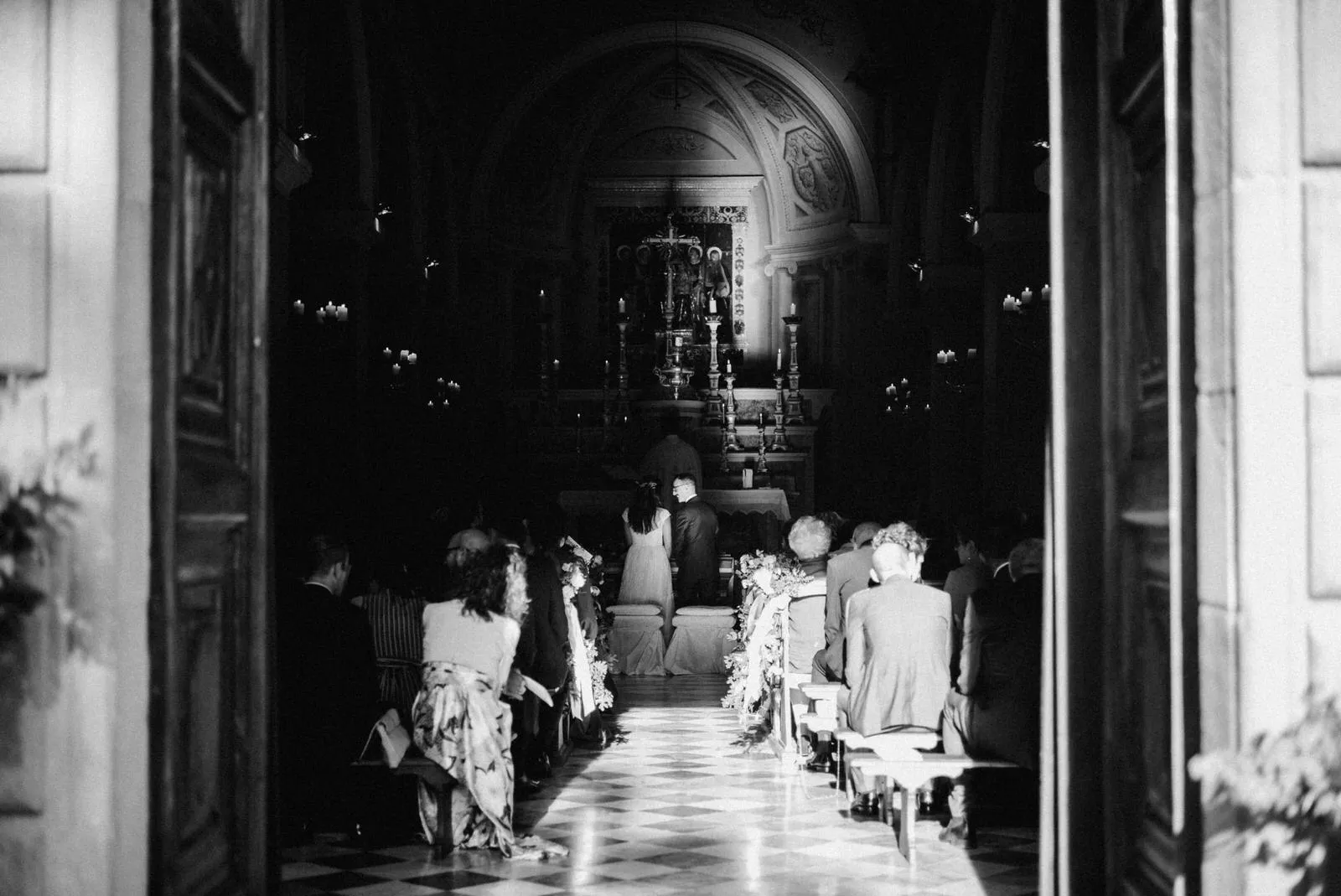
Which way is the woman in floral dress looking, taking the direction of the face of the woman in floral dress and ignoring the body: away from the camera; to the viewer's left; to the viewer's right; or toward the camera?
away from the camera

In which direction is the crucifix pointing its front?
toward the camera

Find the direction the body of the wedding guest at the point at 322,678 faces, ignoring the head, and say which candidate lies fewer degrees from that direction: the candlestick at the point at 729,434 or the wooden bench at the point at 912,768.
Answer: the candlestick

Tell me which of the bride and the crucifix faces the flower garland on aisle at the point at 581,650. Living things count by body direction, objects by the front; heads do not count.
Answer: the crucifix

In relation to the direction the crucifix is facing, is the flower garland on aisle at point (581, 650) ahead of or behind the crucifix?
ahead

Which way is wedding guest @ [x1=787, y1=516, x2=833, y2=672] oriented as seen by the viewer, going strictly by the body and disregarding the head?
away from the camera

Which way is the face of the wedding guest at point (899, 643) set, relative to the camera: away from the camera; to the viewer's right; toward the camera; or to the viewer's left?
away from the camera

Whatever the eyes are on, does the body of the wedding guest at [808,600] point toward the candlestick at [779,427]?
yes

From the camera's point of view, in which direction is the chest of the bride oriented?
away from the camera

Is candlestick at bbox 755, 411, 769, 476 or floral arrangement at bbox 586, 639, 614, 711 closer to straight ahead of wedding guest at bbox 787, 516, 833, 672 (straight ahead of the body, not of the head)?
the candlestick

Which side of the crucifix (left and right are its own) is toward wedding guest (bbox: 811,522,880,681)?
front

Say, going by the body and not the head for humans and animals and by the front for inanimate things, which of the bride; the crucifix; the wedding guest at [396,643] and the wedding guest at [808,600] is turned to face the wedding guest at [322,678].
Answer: the crucifix

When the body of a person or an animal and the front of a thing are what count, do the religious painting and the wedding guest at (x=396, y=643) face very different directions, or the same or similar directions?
very different directions

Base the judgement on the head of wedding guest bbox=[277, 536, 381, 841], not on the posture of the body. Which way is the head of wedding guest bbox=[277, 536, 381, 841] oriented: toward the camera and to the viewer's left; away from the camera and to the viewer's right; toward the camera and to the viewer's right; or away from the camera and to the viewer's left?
away from the camera and to the viewer's right

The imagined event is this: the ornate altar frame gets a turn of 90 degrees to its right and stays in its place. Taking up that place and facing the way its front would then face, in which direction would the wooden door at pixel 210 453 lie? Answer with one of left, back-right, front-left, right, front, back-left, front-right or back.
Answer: left

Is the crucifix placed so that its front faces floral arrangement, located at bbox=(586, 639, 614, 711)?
yes

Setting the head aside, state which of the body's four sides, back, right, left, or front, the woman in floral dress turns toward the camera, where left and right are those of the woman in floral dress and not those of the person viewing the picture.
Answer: back

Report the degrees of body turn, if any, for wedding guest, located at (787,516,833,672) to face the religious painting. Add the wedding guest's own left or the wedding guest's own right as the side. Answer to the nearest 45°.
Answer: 0° — they already face it
